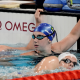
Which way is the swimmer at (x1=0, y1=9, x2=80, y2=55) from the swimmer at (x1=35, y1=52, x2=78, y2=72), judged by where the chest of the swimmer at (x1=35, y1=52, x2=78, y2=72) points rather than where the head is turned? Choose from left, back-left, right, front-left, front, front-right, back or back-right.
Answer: back-left

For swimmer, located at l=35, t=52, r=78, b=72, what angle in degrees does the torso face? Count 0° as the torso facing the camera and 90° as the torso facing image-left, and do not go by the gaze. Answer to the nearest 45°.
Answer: approximately 315°
